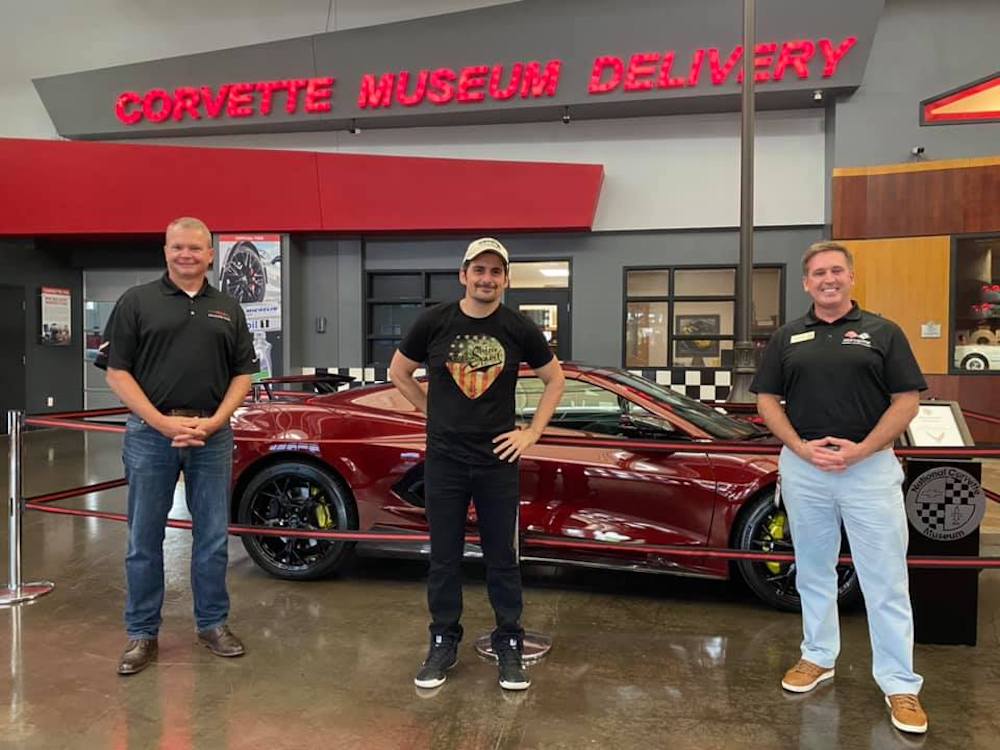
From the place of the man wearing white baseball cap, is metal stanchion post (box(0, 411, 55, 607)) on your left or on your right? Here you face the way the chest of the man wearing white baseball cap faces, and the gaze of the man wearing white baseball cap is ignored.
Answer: on your right

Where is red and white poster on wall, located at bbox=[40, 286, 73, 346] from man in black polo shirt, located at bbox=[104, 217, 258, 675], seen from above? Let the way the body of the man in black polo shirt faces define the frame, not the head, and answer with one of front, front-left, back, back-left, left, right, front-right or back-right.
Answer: back

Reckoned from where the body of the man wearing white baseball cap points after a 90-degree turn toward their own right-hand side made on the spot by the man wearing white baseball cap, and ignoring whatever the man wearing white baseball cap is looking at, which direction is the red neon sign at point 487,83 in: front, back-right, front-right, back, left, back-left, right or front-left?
right

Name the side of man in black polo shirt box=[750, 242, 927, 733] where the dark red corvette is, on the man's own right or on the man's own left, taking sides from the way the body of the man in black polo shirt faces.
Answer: on the man's own right

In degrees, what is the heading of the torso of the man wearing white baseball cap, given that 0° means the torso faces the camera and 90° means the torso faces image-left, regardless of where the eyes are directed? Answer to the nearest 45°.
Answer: approximately 0°

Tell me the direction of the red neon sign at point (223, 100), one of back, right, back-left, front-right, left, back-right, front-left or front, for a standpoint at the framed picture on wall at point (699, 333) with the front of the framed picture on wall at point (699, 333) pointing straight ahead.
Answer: right
